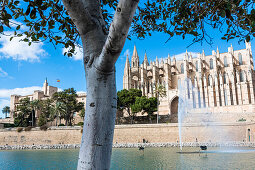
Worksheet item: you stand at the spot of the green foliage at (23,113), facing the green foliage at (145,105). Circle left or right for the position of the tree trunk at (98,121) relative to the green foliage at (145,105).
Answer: right

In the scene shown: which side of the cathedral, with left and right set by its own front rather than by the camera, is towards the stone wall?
left

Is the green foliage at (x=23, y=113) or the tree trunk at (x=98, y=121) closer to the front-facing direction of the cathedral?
the green foliage

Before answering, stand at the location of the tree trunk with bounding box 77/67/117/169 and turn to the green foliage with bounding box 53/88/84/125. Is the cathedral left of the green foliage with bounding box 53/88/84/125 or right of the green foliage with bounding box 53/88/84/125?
right

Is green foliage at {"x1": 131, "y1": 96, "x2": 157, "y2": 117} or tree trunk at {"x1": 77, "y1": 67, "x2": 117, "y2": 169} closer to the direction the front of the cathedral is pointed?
the green foliage

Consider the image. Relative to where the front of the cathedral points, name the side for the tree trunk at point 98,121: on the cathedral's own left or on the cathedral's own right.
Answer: on the cathedral's own left

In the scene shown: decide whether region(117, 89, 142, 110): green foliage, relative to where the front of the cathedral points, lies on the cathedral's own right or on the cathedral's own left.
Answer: on the cathedral's own right

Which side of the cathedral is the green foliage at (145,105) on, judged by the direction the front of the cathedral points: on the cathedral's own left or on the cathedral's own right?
on the cathedral's own left

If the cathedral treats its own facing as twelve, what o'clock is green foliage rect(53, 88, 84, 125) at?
The green foliage is roughly at 3 o'clock from the cathedral.
